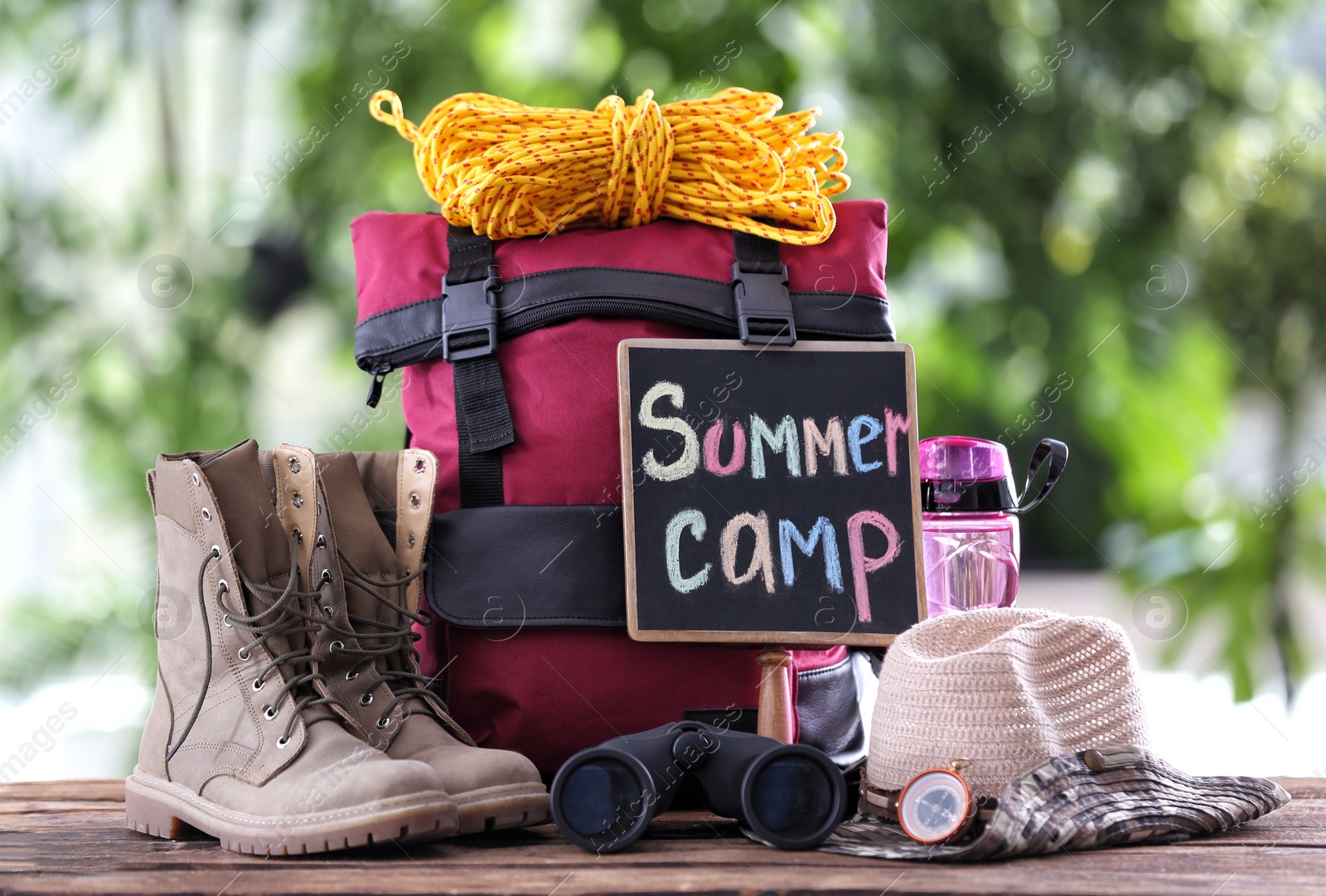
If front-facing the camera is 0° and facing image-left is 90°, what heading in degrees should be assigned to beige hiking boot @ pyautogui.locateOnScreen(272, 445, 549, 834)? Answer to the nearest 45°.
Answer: approximately 315°

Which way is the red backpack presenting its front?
toward the camera

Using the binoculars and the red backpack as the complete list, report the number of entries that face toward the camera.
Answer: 2

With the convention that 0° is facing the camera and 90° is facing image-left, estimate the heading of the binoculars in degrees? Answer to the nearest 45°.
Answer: approximately 0°
